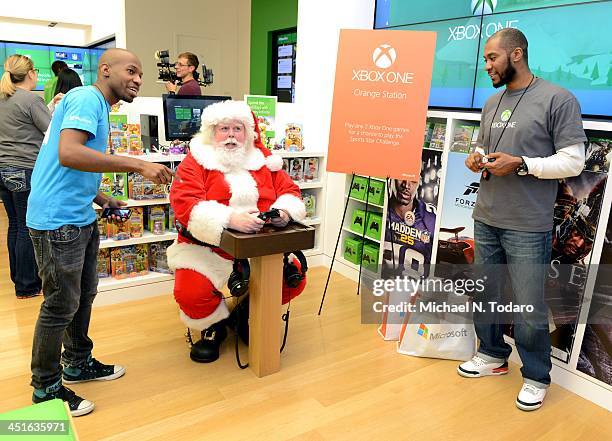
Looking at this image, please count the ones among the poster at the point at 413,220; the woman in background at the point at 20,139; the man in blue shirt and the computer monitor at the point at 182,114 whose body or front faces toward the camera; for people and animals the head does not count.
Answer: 2

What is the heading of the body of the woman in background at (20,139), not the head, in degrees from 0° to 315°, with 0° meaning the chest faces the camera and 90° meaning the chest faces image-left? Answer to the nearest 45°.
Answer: approximately 225°

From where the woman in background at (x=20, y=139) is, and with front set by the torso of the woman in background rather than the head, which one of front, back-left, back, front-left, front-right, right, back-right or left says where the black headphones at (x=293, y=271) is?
right

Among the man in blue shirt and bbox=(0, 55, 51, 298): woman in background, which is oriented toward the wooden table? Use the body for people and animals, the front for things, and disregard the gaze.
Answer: the man in blue shirt

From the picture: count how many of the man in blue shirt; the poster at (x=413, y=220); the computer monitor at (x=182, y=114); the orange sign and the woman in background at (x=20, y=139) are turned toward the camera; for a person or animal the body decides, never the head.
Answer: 3

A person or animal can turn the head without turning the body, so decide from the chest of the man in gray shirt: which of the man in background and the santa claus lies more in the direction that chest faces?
the santa claus

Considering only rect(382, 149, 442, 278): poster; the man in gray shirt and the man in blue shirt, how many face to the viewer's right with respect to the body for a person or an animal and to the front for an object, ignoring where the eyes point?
1

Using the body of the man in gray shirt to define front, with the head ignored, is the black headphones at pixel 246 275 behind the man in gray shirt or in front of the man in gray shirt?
in front

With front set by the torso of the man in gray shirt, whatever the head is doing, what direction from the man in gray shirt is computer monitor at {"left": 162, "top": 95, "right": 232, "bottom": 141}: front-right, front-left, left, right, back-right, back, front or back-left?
front-right

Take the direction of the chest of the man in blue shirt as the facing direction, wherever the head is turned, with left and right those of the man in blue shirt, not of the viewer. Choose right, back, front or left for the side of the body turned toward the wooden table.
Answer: front

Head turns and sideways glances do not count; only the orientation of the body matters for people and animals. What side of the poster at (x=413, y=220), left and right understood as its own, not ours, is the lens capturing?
front

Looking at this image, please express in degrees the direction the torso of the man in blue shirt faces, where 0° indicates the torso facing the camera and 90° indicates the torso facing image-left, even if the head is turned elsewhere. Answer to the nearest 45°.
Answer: approximately 270°

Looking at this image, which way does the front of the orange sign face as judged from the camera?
facing the viewer

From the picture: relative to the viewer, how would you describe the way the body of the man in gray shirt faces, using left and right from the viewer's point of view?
facing the viewer and to the left of the viewer

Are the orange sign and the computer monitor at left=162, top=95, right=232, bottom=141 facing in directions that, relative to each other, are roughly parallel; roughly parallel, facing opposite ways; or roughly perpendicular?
roughly parallel

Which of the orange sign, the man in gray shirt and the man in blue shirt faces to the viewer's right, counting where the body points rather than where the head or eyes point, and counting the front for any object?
the man in blue shirt
